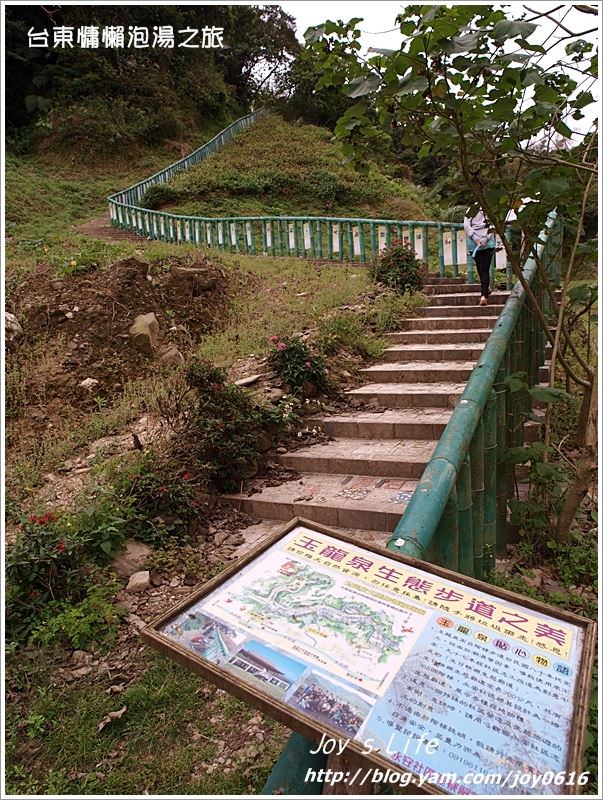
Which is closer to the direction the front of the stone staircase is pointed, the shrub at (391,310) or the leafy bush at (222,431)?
the leafy bush

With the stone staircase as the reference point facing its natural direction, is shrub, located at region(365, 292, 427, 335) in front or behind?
behind

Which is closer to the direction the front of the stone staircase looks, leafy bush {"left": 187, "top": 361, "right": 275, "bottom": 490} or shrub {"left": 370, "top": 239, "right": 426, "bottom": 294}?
the leafy bush

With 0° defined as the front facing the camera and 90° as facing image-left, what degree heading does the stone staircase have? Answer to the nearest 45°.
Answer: approximately 0°

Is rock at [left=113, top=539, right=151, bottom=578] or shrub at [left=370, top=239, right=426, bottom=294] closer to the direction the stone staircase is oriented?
the rock

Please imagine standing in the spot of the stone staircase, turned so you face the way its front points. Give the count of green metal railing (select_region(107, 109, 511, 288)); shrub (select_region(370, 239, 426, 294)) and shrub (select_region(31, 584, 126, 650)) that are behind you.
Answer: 2
